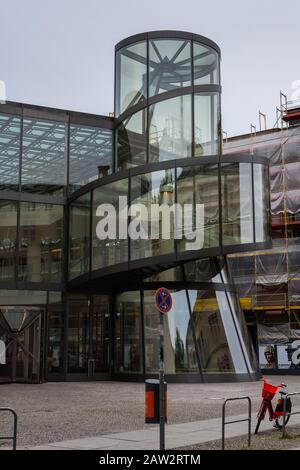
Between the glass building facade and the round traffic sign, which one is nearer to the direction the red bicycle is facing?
the round traffic sign

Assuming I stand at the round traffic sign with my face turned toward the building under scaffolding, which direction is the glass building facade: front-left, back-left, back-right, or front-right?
front-left

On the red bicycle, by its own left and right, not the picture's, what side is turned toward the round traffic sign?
front

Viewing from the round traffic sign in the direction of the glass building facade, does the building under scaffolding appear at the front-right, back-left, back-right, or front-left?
front-right

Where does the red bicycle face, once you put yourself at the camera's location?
facing the viewer and to the left of the viewer

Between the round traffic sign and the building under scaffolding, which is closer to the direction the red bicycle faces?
the round traffic sign

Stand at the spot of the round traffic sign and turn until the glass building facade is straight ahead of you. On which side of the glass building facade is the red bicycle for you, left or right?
right

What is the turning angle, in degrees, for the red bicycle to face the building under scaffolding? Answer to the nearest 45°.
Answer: approximately 135° to its right

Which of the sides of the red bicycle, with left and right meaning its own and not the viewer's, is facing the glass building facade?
right
